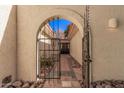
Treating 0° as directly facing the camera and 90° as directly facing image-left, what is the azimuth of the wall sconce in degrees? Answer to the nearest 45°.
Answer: approximately 0°

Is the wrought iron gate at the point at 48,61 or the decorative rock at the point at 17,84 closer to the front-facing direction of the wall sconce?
the decorative rock

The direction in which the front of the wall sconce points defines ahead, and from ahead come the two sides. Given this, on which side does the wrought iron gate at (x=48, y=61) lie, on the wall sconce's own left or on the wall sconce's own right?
on the wall sconce's own right

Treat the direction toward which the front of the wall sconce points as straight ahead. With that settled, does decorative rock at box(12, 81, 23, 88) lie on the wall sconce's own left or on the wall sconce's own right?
on the wall sconce's own right
